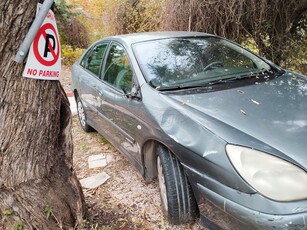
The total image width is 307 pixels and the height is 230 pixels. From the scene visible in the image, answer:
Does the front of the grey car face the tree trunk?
no

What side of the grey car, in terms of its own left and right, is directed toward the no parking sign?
right

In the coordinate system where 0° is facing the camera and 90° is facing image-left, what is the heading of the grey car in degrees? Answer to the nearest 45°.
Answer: approximately 315°

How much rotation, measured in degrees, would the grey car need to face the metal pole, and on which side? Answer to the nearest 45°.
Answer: approximately 90° to its right
